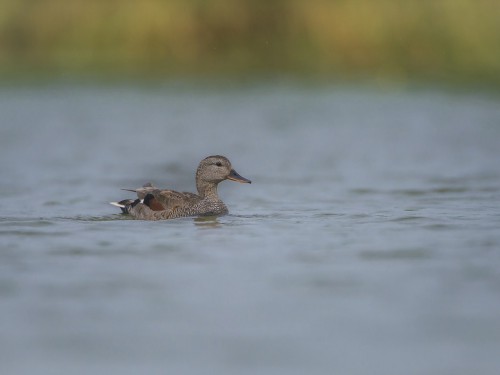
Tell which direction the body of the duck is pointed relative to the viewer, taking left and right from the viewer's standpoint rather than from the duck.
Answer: facing to the right of the viewer
